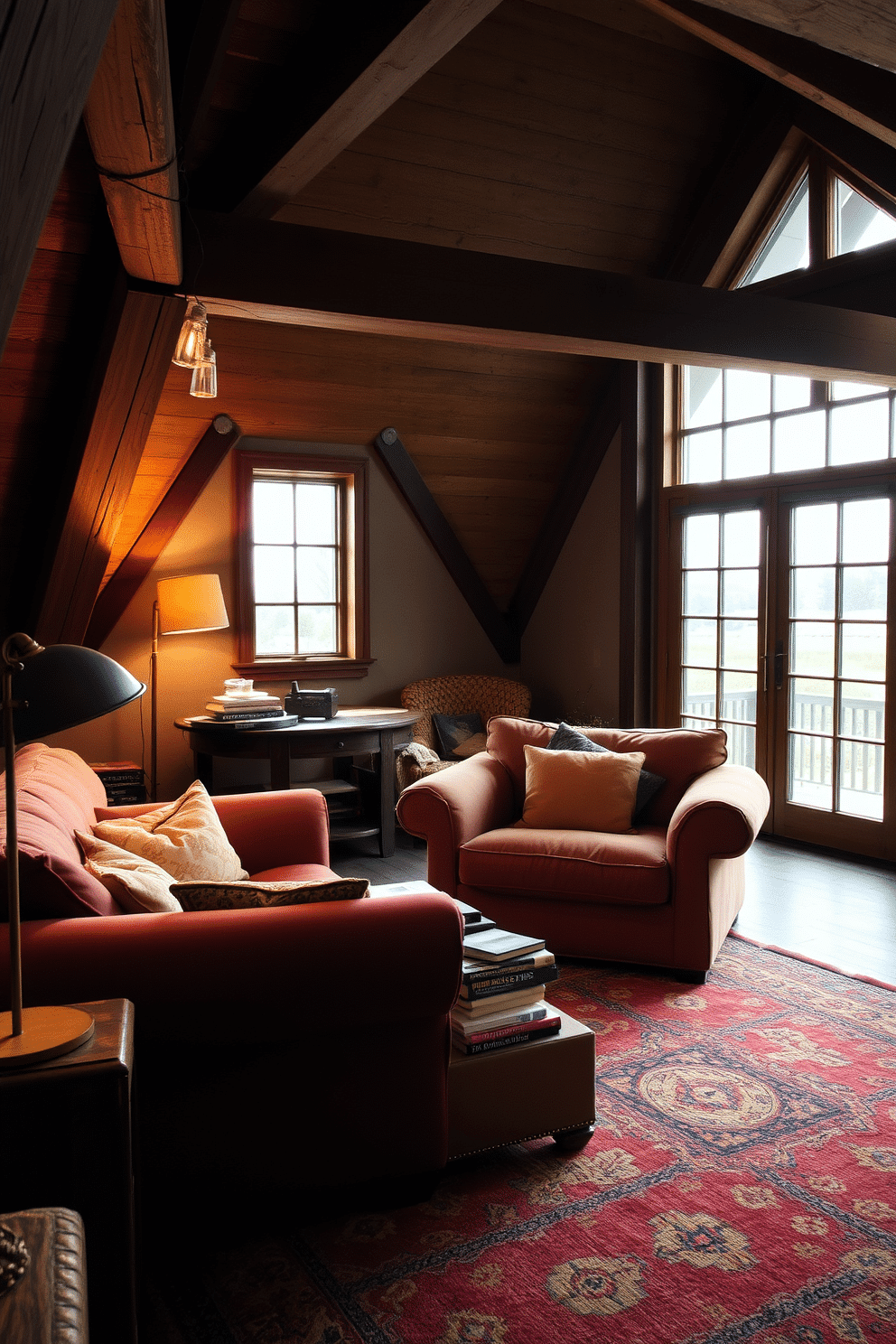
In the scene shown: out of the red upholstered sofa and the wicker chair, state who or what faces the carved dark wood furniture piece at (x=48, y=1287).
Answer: the wicker chair

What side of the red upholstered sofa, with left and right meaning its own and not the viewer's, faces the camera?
right

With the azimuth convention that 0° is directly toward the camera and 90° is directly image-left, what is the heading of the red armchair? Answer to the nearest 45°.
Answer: approximately 45°

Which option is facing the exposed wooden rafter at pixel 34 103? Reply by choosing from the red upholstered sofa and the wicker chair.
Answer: the wicker chair

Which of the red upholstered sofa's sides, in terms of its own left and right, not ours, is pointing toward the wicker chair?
left

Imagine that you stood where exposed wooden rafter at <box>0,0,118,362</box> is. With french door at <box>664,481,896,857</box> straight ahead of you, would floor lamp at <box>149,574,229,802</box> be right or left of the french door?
left

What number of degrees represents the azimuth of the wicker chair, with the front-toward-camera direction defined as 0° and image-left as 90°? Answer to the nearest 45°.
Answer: approximately 0°

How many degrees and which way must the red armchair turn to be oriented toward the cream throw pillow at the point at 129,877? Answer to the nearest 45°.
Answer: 0° — it already faces it

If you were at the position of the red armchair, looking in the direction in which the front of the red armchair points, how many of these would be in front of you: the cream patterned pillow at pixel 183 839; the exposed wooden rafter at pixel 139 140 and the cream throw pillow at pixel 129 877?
3

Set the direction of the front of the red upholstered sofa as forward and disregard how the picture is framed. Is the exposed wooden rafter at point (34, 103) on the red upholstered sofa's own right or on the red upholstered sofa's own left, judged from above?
on the red upholstered sofa's own right

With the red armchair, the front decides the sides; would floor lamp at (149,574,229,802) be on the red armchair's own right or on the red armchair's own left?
on the red armchair's own right

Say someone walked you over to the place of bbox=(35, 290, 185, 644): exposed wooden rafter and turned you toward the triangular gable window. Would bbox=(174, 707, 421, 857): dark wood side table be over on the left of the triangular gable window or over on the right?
left
